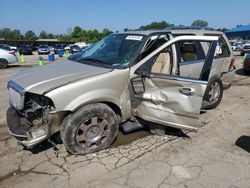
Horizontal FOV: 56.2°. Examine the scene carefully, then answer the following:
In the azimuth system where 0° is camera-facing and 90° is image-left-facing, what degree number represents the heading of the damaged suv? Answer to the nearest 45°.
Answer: approximately 45°

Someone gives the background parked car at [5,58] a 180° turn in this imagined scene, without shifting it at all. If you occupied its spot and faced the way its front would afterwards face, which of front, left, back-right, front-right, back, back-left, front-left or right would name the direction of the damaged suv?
right
